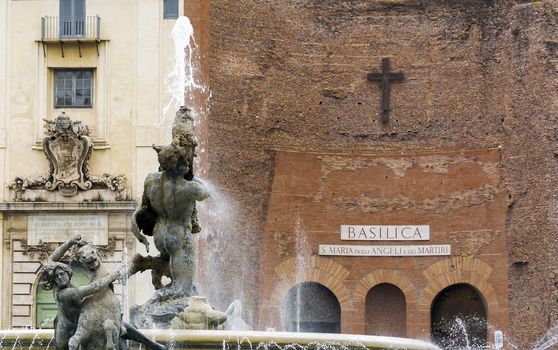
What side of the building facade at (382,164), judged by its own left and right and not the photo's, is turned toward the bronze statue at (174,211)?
front

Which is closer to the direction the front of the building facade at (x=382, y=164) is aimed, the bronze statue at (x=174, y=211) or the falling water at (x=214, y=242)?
the bronze statue

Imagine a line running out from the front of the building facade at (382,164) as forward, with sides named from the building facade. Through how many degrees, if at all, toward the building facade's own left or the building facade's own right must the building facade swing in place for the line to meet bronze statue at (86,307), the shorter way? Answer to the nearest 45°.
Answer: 0° — it already faces it

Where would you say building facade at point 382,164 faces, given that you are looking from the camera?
facing the viewer
